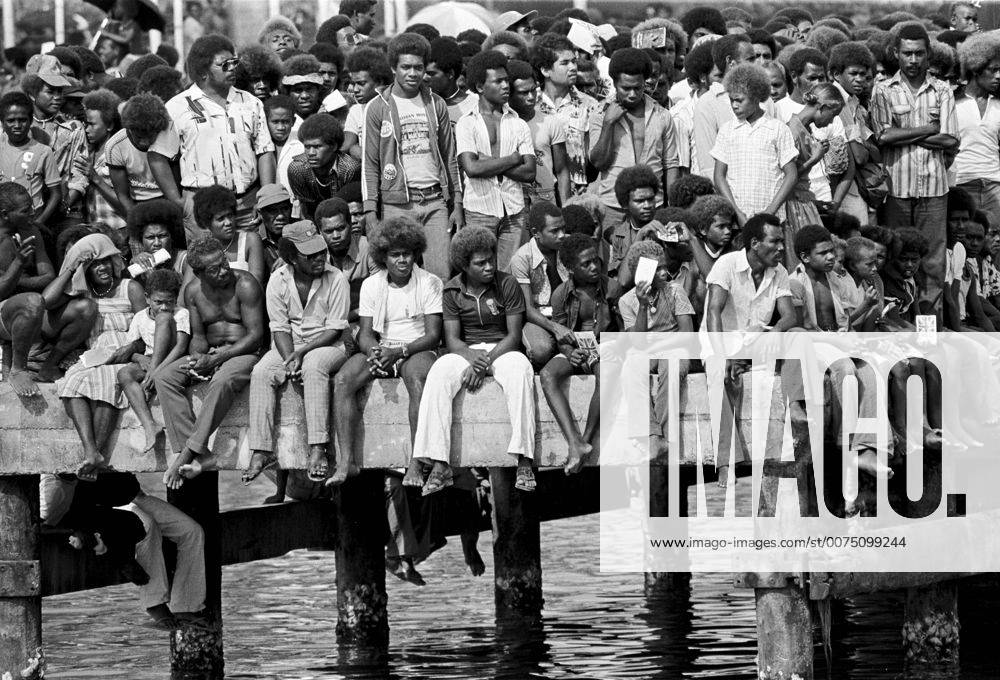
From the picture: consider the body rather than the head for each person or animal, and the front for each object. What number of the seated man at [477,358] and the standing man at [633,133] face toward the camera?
2

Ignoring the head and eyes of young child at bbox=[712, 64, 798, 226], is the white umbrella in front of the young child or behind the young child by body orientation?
behind

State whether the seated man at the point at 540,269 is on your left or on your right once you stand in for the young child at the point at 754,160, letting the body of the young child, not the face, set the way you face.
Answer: on your right

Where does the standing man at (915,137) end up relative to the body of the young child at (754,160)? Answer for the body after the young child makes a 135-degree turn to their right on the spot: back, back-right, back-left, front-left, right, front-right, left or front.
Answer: right

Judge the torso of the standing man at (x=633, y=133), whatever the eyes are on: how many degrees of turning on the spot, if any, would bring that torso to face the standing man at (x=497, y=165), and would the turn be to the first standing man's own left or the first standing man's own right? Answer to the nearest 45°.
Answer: approximately 45° to the first standing man's own right

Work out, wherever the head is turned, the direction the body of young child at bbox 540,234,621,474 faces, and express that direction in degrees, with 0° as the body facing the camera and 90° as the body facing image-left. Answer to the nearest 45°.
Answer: approximately 0°

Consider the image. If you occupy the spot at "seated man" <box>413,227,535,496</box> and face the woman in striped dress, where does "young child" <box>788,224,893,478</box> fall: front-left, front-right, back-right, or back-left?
back-right
